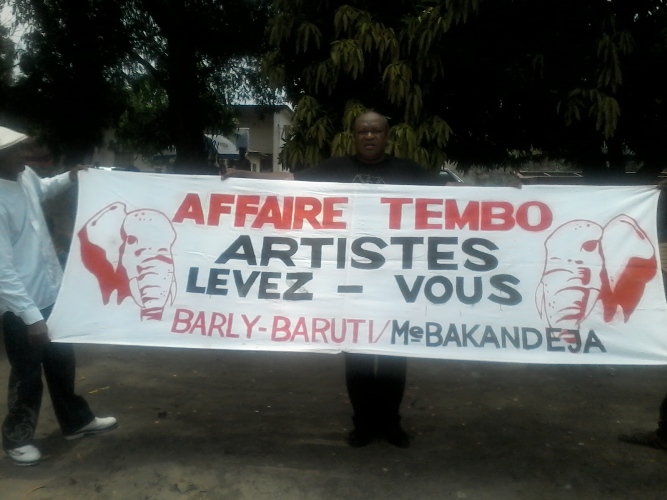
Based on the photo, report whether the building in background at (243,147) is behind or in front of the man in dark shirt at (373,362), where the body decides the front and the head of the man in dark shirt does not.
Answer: behind

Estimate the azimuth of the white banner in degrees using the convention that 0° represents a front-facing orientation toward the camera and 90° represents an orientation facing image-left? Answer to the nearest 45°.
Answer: approximately 0°

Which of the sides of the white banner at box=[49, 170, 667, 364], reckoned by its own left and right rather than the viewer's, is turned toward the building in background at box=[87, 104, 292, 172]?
back

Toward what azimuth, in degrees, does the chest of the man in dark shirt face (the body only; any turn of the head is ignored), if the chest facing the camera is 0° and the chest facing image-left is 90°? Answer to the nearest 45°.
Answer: approximately 0°
